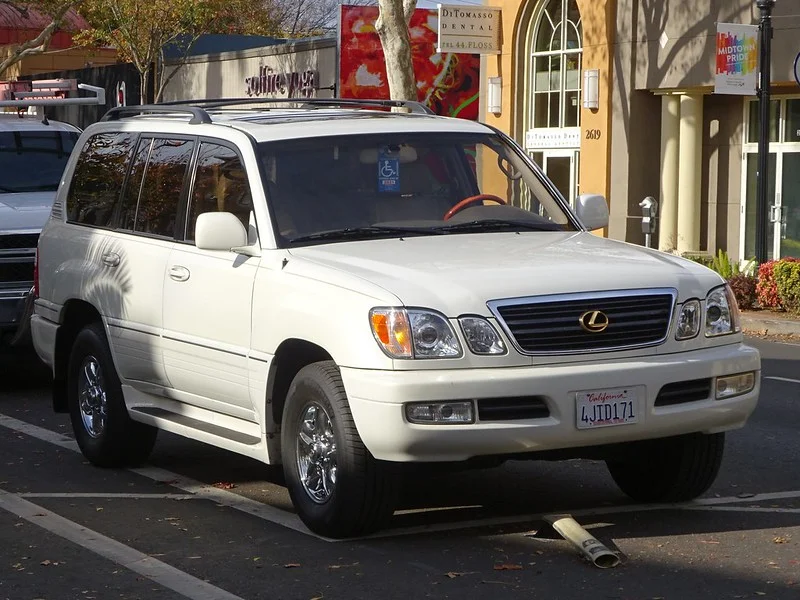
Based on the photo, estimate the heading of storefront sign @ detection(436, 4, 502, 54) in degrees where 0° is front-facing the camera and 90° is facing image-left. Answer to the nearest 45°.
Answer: approximately 0°

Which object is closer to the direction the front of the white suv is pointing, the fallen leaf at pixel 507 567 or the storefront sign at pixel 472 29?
the fallen leaf

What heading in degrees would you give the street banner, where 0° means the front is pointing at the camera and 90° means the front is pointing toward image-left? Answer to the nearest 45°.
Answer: approximately 0°

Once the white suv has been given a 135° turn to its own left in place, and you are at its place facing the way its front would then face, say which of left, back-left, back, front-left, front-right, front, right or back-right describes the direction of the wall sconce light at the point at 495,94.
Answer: front

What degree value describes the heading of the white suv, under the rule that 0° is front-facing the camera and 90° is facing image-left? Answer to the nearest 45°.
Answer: approximately 315°

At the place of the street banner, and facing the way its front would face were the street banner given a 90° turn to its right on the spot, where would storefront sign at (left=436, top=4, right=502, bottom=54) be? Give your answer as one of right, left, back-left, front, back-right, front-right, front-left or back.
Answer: front-right

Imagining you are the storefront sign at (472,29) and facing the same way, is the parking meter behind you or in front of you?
in front

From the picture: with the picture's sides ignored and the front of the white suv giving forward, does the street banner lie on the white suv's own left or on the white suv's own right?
on the white suv's own left
